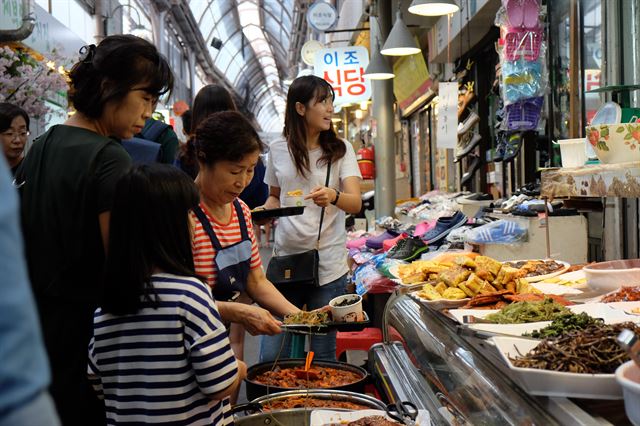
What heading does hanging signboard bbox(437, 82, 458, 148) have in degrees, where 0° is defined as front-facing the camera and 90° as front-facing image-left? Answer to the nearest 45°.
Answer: approximately 0°

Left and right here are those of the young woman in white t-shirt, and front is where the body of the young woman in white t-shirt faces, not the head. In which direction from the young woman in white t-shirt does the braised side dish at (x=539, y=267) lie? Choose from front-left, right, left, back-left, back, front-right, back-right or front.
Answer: front-left

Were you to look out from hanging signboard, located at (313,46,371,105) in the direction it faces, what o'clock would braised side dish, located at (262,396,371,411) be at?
The braised side dish is roughly at 12 o'clock from the hanging signboard.

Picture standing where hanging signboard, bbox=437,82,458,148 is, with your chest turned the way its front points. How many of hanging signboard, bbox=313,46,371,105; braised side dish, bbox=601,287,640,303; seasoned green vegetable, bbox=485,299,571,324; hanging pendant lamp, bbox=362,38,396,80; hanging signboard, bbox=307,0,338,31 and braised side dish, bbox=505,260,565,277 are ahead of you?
3

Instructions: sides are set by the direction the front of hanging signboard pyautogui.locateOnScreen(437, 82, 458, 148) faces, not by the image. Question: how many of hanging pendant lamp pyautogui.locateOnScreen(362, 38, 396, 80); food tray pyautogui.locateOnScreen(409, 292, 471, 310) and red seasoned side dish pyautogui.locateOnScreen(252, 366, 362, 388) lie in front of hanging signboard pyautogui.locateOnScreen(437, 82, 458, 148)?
2

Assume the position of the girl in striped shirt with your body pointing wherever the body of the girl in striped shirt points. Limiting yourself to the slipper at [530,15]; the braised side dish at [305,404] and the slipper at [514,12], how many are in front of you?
3

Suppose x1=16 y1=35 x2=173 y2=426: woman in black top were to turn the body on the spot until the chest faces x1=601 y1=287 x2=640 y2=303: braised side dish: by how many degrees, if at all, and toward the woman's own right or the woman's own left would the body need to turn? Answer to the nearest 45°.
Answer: approximately 45° to the woman's own right

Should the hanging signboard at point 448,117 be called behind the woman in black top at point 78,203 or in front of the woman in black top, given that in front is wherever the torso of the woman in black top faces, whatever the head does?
in front

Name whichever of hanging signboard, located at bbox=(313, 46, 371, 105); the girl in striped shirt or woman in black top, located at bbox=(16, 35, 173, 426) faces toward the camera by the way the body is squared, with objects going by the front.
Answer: the hanging signboard

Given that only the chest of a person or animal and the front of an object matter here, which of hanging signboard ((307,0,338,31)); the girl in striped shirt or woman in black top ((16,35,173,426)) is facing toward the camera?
the hanging signboard

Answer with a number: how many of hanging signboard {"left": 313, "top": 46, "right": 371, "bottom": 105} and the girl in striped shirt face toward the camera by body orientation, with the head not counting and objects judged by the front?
1

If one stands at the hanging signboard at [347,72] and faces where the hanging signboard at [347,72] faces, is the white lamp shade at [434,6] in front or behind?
in front

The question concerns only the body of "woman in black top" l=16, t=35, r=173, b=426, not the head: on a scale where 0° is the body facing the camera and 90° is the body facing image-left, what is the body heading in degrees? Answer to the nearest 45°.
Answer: approximately 225°

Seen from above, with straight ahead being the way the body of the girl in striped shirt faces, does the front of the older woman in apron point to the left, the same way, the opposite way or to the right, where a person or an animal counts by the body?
to the right
